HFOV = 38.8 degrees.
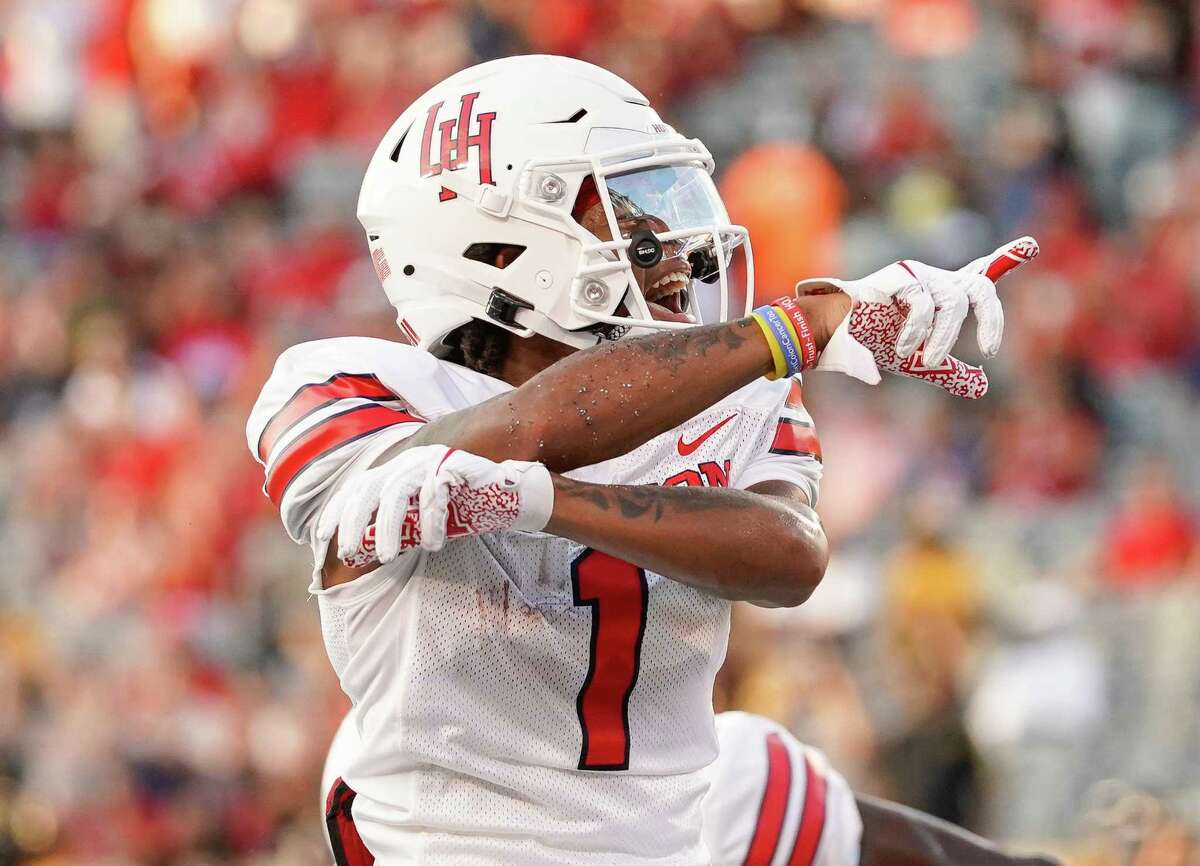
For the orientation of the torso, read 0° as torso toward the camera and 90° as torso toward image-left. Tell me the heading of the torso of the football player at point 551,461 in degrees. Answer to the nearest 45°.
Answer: approximately 315°

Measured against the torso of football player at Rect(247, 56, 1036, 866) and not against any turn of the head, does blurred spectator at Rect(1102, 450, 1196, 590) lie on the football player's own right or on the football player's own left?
on the football player's own left

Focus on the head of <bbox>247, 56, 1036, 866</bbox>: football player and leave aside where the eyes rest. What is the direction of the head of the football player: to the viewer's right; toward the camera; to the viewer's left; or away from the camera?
to the viewer's right
